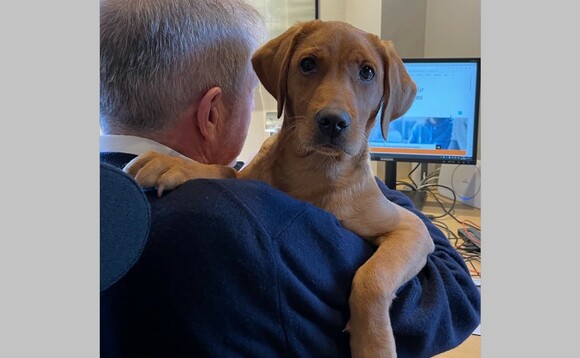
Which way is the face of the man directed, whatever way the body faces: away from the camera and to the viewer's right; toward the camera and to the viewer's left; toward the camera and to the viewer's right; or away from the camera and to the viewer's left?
away from the camera and to the viewer's right

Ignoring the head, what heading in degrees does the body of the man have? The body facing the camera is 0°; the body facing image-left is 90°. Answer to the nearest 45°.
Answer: approximately 225°

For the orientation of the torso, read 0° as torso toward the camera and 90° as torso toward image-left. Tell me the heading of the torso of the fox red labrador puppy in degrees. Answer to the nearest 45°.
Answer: approximately 0°
